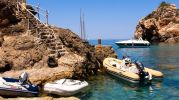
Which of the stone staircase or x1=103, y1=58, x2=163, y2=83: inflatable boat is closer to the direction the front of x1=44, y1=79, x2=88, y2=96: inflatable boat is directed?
the inflatable boat

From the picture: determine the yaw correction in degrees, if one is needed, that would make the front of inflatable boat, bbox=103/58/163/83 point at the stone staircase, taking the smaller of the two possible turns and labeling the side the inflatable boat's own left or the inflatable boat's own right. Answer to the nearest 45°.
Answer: approximately 45° to the inflatable boat's own left

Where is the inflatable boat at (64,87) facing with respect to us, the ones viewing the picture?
facing to the right of the viewer

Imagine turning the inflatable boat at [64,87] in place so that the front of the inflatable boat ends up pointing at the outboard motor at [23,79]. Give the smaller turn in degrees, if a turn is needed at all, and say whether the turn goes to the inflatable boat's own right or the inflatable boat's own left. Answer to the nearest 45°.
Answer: approximately 180°

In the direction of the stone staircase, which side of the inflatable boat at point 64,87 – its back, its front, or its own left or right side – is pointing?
left

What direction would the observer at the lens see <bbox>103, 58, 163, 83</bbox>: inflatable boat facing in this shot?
facing away from the viewer and to the left of the viewer

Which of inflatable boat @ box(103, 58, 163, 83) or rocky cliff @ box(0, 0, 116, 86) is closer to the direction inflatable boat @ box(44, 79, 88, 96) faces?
the inflatable boat

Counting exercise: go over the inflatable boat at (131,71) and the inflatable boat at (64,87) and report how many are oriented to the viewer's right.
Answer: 1

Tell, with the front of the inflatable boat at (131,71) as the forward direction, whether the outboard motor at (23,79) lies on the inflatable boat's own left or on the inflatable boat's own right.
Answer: on the inflatable boat's own left

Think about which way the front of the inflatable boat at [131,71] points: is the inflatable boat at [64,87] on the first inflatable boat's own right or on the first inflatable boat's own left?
on the first inflatable boat's own left
